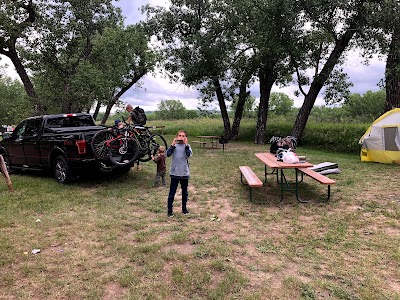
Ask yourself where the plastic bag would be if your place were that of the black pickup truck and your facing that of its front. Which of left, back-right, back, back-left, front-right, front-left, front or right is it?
back

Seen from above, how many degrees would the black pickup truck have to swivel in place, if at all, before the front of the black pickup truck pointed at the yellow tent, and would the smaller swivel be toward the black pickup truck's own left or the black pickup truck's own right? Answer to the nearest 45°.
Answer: approximately 135° to the black pickup truck's own right

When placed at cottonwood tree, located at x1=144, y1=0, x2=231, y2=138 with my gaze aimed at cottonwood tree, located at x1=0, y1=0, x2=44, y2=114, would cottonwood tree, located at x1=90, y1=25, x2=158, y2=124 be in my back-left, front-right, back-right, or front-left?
front-right

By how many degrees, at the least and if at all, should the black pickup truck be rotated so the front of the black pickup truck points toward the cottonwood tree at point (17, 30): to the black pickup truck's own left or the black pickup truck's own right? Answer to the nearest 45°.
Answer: approximately 45° to the black pickup truck's own right

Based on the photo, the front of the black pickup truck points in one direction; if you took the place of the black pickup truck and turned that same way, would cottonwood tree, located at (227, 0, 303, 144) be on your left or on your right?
on your right

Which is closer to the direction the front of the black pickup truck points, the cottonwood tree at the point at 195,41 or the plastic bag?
the cottonwood tree

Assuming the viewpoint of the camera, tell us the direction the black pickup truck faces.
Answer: facing away from the viewer and to the left of the viewer

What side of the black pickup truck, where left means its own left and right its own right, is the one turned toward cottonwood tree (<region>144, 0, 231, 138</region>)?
right

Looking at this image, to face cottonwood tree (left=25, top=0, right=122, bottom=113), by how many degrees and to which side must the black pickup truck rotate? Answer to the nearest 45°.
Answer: approximately 45° to its right

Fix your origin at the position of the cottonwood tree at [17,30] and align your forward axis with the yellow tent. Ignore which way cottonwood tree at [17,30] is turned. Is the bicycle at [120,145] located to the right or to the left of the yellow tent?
right

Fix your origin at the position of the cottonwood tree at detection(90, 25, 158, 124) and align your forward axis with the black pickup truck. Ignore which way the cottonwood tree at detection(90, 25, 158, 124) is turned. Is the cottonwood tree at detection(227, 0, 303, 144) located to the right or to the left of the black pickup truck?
left
